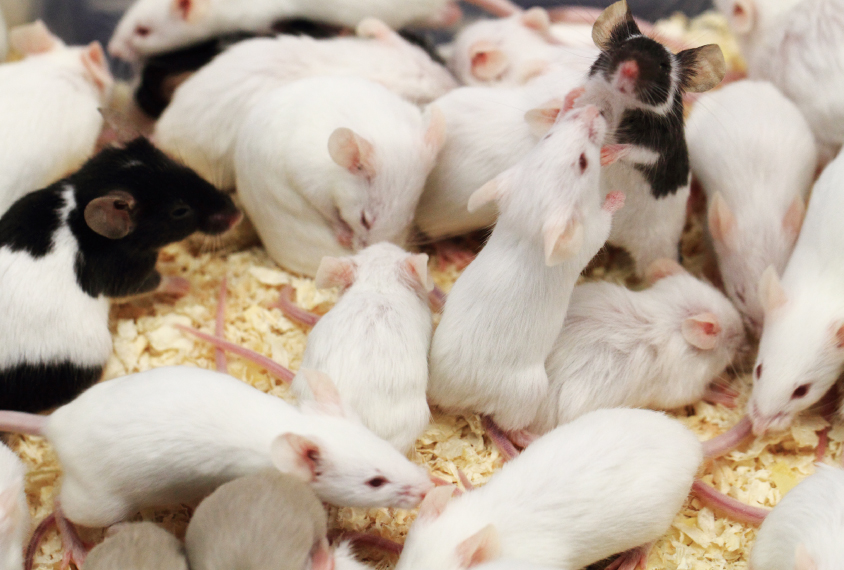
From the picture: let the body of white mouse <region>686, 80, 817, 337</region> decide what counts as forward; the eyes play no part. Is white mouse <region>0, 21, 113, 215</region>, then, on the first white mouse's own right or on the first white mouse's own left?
on the first white mouse's own right

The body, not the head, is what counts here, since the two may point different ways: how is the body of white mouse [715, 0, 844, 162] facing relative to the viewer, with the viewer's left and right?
facing to the left of the viewer

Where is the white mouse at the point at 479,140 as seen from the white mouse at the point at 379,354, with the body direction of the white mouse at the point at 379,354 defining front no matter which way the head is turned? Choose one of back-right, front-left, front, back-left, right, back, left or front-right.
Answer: front

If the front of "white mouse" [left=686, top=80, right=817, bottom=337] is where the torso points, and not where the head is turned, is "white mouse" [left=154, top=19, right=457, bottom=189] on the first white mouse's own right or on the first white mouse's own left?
on the first white mouse's own right

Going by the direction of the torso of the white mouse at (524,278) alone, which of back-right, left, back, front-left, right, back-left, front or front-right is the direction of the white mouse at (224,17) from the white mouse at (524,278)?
left

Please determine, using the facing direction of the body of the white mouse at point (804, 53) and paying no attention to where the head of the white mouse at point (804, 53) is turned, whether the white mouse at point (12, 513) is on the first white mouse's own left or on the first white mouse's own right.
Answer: on the first white mouse's own left

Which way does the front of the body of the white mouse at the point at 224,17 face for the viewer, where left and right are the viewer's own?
facing to the left of the viewer

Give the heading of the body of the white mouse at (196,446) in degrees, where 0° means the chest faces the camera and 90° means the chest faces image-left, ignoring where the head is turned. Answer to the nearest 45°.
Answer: approximately 270°

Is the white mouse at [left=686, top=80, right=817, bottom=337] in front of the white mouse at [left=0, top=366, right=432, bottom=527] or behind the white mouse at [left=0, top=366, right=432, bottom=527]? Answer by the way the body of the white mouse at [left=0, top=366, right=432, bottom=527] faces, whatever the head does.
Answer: in front

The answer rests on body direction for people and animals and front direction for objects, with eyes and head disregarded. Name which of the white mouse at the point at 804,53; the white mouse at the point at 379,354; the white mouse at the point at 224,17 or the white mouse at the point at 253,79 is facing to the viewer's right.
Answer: the white mouse at the point at 253,79

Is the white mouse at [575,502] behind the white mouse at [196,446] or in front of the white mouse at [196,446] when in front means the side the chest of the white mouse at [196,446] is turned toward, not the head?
in front
